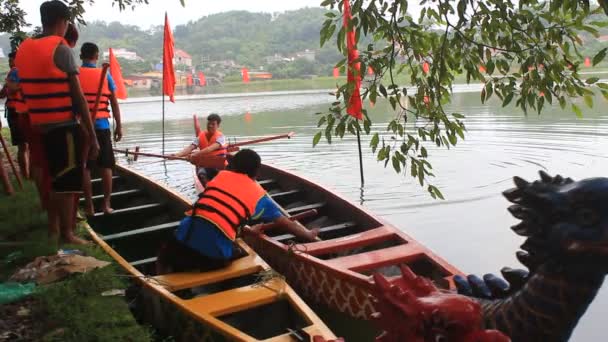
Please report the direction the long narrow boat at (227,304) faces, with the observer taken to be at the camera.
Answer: facing the viewer and to the right of the viewer

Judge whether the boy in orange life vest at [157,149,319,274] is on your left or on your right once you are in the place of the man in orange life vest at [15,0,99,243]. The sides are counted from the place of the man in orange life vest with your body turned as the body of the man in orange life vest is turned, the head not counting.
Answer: on your right

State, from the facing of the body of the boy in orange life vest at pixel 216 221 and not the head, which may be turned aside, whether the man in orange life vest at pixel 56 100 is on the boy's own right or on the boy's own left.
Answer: on the boy's own left

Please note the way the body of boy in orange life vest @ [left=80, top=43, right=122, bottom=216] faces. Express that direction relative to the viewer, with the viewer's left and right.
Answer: facing away from the viewer

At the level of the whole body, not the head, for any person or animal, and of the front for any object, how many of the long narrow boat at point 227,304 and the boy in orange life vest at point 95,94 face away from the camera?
1

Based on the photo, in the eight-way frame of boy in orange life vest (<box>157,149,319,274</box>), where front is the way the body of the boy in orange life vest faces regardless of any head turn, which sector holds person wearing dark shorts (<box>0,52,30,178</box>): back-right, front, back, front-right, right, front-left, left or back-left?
left

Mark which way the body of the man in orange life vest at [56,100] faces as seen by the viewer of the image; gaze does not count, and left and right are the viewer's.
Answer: facing away from the viewer and to the right of the viewer

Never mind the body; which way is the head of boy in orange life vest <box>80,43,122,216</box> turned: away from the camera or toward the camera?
away from the camera

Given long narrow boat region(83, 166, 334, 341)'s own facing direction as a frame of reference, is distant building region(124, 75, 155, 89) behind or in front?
behind

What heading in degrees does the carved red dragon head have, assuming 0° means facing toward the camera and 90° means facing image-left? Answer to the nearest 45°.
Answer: approximately 315°

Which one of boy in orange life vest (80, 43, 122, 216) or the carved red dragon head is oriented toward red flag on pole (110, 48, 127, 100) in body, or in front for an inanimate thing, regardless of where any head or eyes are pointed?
the boy in orange life vest

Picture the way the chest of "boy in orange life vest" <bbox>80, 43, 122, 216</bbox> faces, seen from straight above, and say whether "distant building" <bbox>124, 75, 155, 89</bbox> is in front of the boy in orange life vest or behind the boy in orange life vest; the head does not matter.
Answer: in front

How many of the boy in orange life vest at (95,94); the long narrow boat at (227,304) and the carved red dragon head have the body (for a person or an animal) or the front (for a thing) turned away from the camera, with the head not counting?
1

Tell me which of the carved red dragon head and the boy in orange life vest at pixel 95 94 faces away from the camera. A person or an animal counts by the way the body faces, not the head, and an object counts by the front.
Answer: the boy in orange life vest

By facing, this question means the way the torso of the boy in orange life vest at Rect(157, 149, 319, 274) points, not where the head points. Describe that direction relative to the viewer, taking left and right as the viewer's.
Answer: facing away from the viewer and to the right of the viewer
